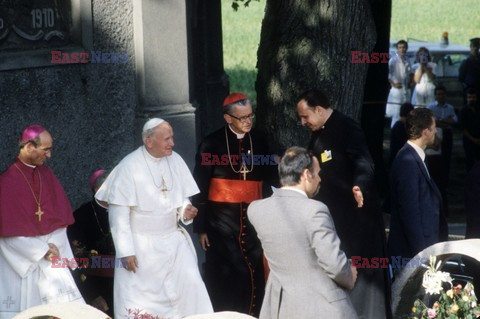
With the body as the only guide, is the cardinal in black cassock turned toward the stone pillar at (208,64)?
no

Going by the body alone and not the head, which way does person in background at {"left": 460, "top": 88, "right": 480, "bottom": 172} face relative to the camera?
toward the camera

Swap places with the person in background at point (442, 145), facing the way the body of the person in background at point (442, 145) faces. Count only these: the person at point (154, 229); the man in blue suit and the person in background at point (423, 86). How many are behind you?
1

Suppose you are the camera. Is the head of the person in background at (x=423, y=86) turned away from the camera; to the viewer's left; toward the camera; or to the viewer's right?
toward the camera

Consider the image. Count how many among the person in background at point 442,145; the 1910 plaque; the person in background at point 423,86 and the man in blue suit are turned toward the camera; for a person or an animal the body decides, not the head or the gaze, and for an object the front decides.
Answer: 3

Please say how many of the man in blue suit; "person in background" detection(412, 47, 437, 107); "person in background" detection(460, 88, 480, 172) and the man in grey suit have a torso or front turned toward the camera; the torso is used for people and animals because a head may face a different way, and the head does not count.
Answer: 2

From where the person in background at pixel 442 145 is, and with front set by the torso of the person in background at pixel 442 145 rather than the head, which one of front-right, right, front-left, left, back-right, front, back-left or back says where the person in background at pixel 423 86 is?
back

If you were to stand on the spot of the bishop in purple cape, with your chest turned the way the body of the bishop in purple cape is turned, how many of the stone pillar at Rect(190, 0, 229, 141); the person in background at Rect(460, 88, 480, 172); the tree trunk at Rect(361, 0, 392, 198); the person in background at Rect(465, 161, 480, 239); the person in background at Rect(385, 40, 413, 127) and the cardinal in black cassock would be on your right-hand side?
0

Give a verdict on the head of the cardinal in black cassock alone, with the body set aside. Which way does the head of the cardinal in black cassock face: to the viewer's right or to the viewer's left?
to the viewer's right

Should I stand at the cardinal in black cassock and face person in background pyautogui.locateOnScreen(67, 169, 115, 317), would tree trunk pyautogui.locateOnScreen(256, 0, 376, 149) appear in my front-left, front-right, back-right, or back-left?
back-right

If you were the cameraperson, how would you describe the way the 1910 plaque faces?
facing the viewer

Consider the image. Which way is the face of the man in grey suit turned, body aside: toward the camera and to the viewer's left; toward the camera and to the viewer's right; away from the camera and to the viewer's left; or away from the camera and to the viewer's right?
away from the camera and to the viewer's right

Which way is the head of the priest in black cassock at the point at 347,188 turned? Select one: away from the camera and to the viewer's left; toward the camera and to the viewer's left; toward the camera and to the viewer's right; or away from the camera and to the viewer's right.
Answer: toward the camera and to the viewer's left

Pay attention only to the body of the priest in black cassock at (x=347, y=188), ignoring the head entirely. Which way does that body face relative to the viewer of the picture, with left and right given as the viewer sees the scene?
facing the viewer and to the left of the viewer

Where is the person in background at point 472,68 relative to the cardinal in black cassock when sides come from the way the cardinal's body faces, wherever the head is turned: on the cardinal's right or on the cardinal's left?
on the cardinal's left
